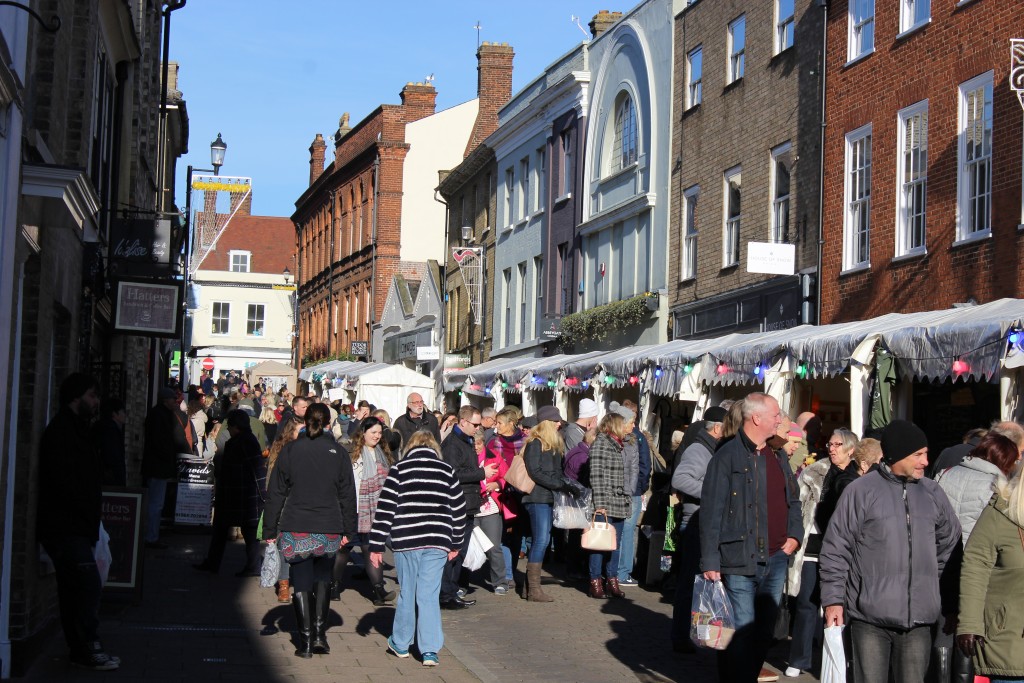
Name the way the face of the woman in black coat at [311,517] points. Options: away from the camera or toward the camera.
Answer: away from the camera

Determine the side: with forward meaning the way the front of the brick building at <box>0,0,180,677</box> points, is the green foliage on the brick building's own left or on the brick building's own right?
on the brick building's own left

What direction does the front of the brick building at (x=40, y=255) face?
to the viewer's right

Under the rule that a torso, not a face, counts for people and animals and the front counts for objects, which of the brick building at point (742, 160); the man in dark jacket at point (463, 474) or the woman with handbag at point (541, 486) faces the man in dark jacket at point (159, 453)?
the brick building

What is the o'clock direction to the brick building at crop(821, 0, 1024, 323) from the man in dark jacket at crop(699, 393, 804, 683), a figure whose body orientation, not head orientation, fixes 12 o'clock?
The brick building is roughly at 8 o'clock from the man in dark jacket.

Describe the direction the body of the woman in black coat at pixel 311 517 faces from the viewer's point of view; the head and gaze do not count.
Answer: away from the camera

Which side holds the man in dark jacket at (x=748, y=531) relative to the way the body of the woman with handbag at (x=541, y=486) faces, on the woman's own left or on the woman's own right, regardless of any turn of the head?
on the woman's own right

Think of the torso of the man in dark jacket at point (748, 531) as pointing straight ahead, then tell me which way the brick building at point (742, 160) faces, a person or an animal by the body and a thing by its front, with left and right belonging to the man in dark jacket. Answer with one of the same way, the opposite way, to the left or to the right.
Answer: to the right

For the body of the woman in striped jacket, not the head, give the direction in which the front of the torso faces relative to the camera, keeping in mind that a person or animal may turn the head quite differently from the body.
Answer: away from the camera

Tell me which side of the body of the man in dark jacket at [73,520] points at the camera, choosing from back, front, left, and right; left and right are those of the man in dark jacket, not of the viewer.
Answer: right
